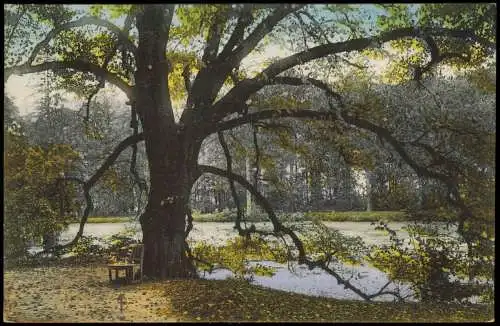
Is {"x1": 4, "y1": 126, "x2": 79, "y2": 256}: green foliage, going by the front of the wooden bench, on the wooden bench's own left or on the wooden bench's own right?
on the wooden bench's own right

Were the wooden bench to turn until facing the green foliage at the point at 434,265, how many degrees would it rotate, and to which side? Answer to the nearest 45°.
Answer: approximately 135° to its left

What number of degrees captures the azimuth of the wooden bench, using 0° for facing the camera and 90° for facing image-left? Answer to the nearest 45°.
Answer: approximately 45°
